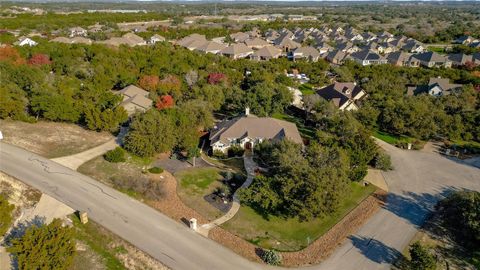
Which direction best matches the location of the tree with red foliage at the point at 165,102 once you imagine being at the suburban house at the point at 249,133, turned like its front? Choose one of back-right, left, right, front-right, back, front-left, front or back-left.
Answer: back-right

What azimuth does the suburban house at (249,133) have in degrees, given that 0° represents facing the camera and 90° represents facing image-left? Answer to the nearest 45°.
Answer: approximately 0°

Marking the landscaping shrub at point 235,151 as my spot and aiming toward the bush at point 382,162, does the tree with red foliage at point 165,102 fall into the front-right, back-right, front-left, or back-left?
back-left

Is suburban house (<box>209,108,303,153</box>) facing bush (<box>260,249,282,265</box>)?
yes

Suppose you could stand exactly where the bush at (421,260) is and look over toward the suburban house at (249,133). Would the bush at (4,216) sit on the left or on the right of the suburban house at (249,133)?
left

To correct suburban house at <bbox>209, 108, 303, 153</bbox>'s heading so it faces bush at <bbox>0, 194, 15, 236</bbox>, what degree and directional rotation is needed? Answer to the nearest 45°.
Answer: approximately 45° to its right

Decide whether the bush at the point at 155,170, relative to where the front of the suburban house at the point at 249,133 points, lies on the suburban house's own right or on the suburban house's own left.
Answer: on the suburban house's own right

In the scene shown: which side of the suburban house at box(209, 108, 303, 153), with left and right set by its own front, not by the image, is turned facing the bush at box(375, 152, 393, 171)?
left

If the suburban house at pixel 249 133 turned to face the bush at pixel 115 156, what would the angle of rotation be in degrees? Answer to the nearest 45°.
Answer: approximately 45° to its right

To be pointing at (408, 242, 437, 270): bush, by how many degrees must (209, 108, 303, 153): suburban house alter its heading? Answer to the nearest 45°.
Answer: approximately 45° to its left
